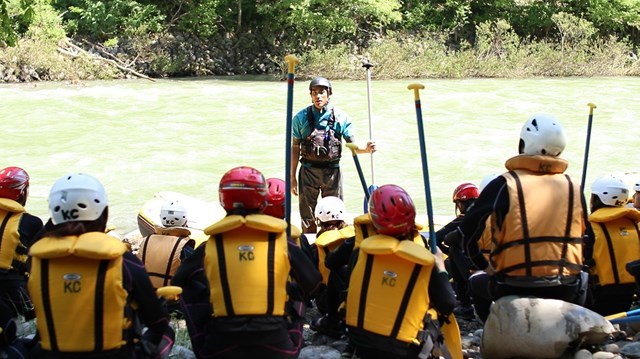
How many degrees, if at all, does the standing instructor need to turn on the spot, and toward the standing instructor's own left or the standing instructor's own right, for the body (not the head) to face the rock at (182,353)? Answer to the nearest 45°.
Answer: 0° — they already face it

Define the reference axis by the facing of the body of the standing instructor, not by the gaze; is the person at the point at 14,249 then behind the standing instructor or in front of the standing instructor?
in front

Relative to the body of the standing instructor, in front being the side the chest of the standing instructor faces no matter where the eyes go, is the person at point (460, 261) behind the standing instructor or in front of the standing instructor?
in front

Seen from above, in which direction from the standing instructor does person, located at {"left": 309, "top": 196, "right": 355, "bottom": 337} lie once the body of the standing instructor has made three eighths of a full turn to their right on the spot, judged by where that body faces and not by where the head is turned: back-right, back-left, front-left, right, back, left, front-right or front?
back-left

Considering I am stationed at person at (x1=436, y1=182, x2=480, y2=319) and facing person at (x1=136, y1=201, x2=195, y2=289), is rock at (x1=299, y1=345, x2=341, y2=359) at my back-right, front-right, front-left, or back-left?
front-left

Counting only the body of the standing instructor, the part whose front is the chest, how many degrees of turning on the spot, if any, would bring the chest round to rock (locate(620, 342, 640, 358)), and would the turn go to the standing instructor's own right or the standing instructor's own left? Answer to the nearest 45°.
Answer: approximately 45° to the standing instructor's own left

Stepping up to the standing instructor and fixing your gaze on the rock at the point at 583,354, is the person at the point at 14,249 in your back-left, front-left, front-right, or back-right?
front-right

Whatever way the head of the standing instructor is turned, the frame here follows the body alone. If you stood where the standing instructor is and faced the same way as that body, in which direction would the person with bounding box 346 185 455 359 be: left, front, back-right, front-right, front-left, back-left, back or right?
front

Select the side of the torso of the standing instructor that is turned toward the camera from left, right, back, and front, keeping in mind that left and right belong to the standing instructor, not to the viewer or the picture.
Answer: front

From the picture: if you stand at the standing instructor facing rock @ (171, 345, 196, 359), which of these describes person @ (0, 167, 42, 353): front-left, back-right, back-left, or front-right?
front-right

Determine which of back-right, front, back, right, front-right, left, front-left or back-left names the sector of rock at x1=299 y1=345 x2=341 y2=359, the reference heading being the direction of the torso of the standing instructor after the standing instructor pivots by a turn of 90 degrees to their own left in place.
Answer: right

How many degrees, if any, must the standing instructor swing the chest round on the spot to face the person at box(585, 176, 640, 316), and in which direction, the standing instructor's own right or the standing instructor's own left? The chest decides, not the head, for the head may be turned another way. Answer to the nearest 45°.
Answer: approximately 45° to the standing instructor's own left

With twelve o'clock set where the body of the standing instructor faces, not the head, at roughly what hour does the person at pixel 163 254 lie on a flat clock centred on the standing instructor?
The person is roughly at 1 o'clock from the standing instructor.
